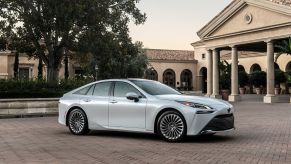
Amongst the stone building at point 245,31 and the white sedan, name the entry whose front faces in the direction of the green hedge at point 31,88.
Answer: the stone building

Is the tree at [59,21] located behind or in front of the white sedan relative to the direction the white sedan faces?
behind

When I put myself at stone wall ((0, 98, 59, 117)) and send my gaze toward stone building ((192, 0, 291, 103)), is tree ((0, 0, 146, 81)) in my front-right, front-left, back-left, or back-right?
front-left

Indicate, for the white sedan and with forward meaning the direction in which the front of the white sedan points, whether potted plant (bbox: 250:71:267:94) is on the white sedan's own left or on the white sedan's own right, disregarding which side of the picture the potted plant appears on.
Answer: on the white sedan's own left

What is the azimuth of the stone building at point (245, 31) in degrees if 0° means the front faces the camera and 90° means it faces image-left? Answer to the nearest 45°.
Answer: approximately 45°

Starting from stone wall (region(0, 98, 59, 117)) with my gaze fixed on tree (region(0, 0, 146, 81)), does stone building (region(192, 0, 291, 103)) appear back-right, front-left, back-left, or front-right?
front-right

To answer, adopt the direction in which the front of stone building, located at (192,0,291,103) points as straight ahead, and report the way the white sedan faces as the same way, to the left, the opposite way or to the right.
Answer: to the left

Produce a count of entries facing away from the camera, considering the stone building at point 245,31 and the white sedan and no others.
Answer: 0

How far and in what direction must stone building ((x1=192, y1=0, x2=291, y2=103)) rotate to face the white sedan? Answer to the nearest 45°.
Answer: approximately 45° to its left

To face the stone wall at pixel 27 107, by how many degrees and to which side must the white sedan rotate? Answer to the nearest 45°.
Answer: approximately 180°

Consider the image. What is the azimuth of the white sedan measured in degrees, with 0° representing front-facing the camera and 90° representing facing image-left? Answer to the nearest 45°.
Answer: approximately 315°

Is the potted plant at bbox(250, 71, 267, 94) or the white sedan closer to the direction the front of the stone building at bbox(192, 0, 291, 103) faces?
the white sedan
